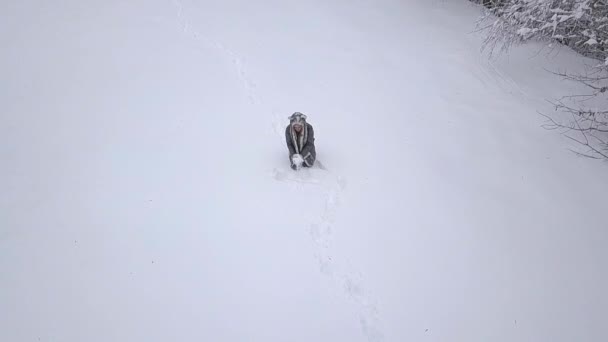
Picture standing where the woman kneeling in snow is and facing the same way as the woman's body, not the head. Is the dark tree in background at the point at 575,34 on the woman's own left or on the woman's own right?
on the woman's own left

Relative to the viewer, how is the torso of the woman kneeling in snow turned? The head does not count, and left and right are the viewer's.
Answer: facing the viewer

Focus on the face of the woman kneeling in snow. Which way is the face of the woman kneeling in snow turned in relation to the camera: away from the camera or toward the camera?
toward the camera
